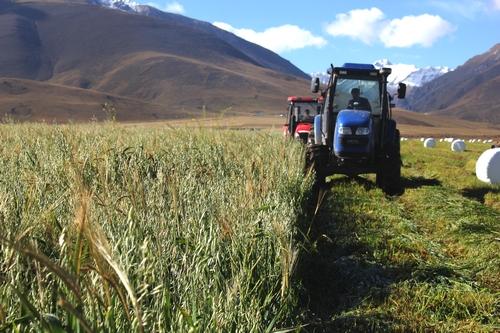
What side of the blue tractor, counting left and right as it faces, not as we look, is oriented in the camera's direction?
front

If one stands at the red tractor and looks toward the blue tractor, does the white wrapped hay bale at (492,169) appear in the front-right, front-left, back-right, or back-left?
front-left

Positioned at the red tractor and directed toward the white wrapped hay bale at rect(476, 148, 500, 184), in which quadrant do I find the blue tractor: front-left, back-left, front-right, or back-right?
front-right

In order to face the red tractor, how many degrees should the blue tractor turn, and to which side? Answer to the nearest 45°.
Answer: approximately 180°

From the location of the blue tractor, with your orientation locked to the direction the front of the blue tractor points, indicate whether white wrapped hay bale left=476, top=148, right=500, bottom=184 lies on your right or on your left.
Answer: on your left

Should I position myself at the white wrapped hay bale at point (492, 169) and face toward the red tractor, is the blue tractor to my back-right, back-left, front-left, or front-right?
front-left
